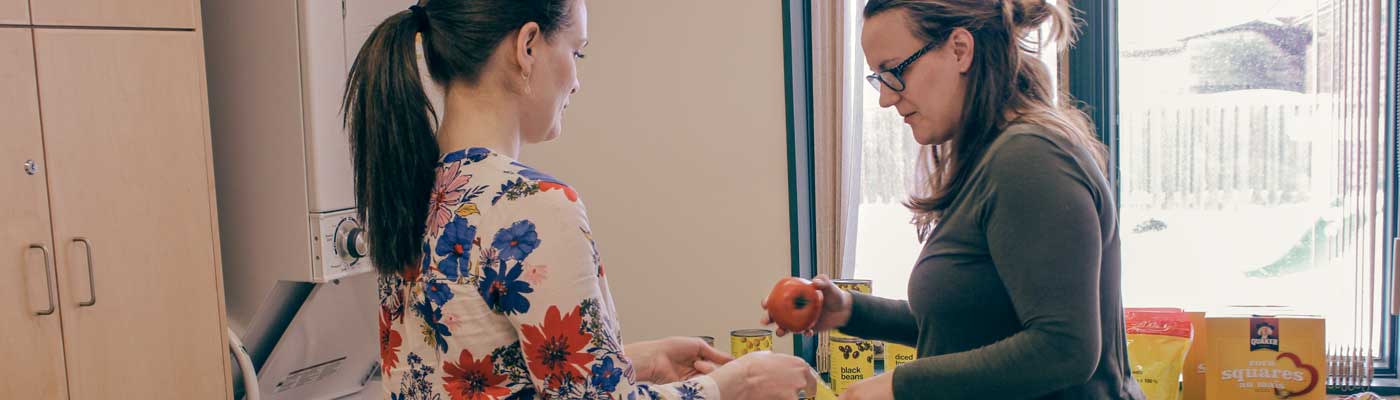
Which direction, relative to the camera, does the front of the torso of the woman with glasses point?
to the viewer's left

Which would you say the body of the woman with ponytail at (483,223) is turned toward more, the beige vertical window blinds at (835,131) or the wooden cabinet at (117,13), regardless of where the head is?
the beige vertical window blinds

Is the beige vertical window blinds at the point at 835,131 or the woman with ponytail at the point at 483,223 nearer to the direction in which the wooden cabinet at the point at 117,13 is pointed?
the woman with ponytail

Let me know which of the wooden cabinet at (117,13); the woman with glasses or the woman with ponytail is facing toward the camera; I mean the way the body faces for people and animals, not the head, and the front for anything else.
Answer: the wooden cabinet

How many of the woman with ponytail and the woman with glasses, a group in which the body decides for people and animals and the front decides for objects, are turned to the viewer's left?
1

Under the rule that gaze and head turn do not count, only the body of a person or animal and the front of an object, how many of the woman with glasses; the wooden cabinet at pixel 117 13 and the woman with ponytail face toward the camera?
1

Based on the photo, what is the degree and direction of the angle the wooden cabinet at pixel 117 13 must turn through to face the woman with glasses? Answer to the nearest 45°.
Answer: approximately 45° to its left

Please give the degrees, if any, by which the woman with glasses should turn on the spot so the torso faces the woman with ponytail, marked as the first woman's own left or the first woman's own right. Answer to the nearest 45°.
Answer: approximately 45° to the first woman's own left

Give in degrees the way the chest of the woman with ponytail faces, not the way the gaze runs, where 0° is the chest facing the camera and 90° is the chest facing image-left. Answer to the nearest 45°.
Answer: approximately 225°
